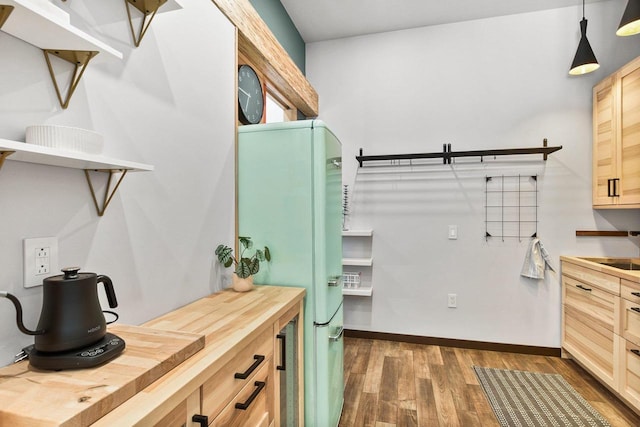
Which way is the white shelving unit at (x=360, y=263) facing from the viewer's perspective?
toward the camera

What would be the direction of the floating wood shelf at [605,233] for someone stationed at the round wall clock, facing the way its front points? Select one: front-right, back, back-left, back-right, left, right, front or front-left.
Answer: front-left

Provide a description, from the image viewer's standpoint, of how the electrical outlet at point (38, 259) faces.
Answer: facing the viewer and to the right of the viewer

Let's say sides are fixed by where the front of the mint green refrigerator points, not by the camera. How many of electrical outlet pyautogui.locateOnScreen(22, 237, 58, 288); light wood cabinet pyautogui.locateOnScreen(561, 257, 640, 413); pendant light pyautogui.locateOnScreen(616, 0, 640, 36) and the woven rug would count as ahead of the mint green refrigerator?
3

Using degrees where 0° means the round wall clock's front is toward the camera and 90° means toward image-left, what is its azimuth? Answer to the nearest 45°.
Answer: approximately 315°

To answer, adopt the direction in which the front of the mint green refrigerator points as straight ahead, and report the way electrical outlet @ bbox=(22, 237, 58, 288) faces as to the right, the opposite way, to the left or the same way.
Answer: the same way

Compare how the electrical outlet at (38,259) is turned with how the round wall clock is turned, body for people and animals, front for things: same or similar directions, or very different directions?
same or similar directions

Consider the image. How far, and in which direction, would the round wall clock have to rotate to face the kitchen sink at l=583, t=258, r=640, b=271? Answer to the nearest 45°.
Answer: approximately 45° to its left

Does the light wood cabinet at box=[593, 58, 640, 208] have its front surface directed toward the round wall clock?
yes

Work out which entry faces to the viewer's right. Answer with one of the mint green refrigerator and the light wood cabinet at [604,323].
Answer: the mint green refrigerator

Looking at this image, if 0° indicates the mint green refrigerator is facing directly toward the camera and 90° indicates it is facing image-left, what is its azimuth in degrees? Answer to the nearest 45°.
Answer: approximately 270°

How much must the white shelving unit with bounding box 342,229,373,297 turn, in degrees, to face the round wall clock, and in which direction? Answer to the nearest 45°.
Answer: approximately 45° to its right

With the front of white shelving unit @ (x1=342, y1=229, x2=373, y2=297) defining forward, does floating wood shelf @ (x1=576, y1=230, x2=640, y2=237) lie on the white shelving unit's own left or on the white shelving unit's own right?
on the white shelving unit's own left

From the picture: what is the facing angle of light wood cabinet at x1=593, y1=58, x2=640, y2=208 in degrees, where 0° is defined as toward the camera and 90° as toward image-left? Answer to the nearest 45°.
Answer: approximately 45°

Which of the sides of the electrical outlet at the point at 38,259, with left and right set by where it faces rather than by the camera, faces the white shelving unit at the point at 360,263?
left

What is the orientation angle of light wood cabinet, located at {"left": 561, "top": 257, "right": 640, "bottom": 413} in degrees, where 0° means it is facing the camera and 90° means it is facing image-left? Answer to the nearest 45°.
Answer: approximately 45°

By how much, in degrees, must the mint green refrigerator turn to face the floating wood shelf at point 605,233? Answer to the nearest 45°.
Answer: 0° — it already faces it
